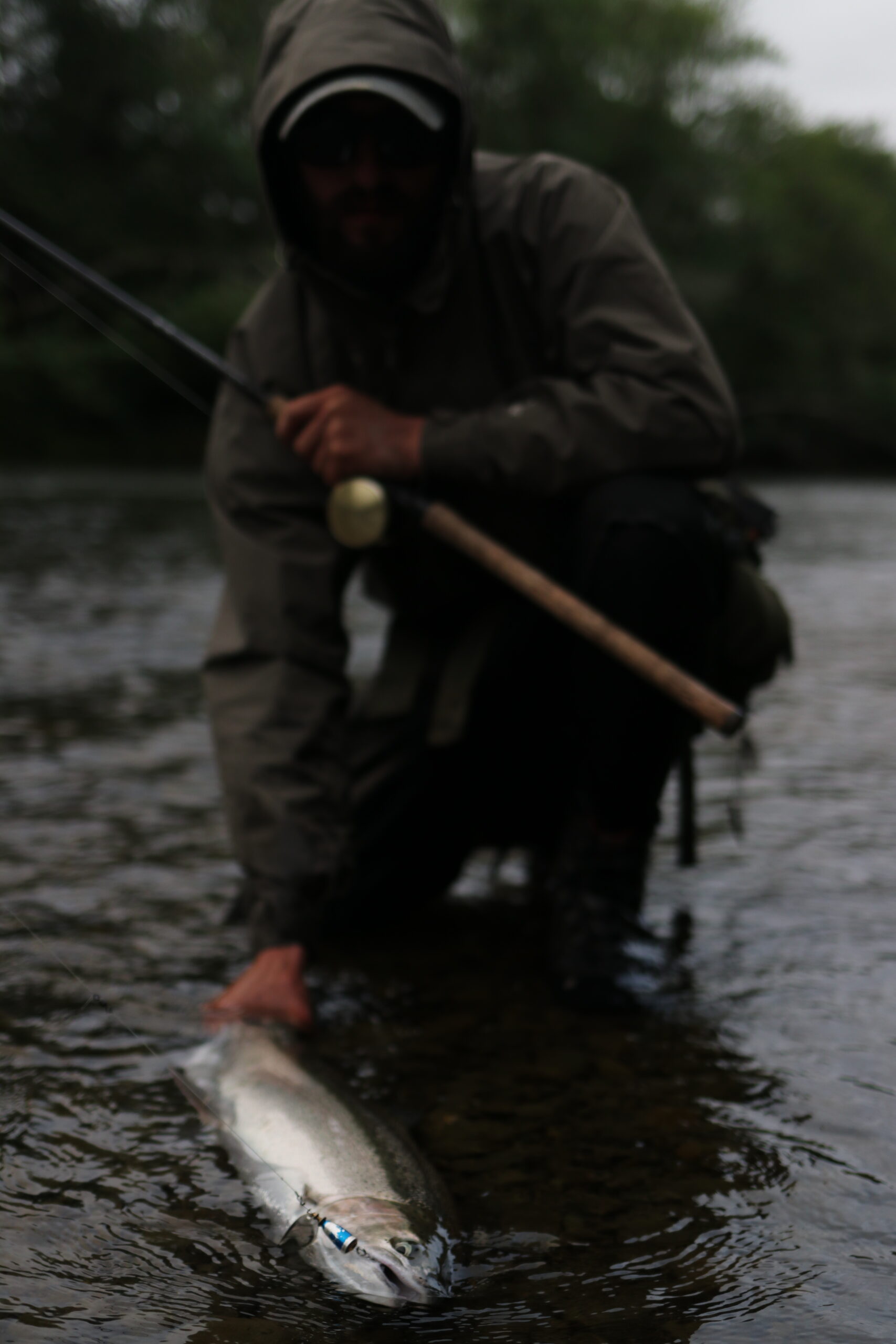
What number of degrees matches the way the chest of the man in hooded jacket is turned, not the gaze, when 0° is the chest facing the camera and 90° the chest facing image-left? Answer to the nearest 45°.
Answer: approximately 0°
